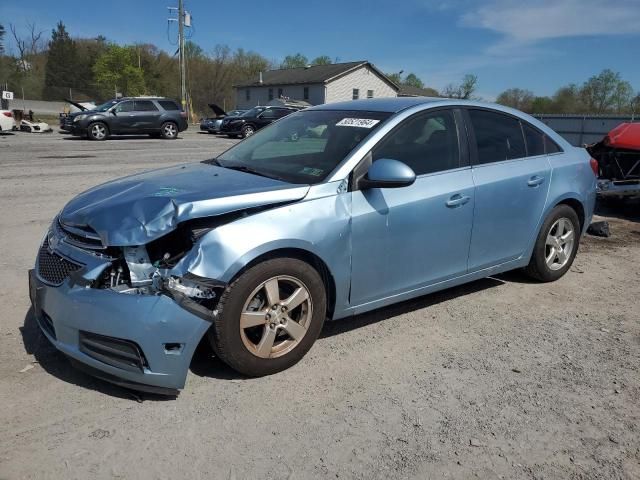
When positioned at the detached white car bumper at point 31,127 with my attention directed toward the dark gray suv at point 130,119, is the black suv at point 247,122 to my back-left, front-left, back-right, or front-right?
front-left

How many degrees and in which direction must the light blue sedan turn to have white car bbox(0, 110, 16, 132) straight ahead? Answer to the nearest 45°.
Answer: approximately 90° to its right

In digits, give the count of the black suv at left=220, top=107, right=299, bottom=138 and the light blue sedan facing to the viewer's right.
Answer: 0

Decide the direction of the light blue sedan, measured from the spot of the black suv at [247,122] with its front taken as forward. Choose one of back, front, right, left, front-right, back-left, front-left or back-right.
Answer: front-left

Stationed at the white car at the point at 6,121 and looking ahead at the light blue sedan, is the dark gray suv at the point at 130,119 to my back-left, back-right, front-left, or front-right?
front-left

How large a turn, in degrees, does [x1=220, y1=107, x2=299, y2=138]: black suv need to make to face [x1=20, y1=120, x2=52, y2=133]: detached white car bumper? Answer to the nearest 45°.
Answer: approximately 45° to its right

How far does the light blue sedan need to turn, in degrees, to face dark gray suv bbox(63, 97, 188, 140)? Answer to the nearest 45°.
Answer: approximately 135° to its right

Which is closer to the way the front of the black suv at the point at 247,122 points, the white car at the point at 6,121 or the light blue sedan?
the white car

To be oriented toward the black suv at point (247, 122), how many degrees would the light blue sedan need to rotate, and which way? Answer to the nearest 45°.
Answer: approximately 135° to its right

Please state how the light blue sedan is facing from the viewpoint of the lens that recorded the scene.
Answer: facing the viewer and to the left of the viewer

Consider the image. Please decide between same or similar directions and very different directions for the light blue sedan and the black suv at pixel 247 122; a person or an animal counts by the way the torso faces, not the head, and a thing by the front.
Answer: same or similar directions

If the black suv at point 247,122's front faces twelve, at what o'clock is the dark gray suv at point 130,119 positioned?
the dark gray suv at point 130,119 is roughly at 12 o'clock from the black suv at point 247,122.

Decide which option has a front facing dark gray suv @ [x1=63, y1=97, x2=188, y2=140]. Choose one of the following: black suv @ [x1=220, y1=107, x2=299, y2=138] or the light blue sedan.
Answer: black suv @ [x1=220, y1=107, x2=299, y2=138]
